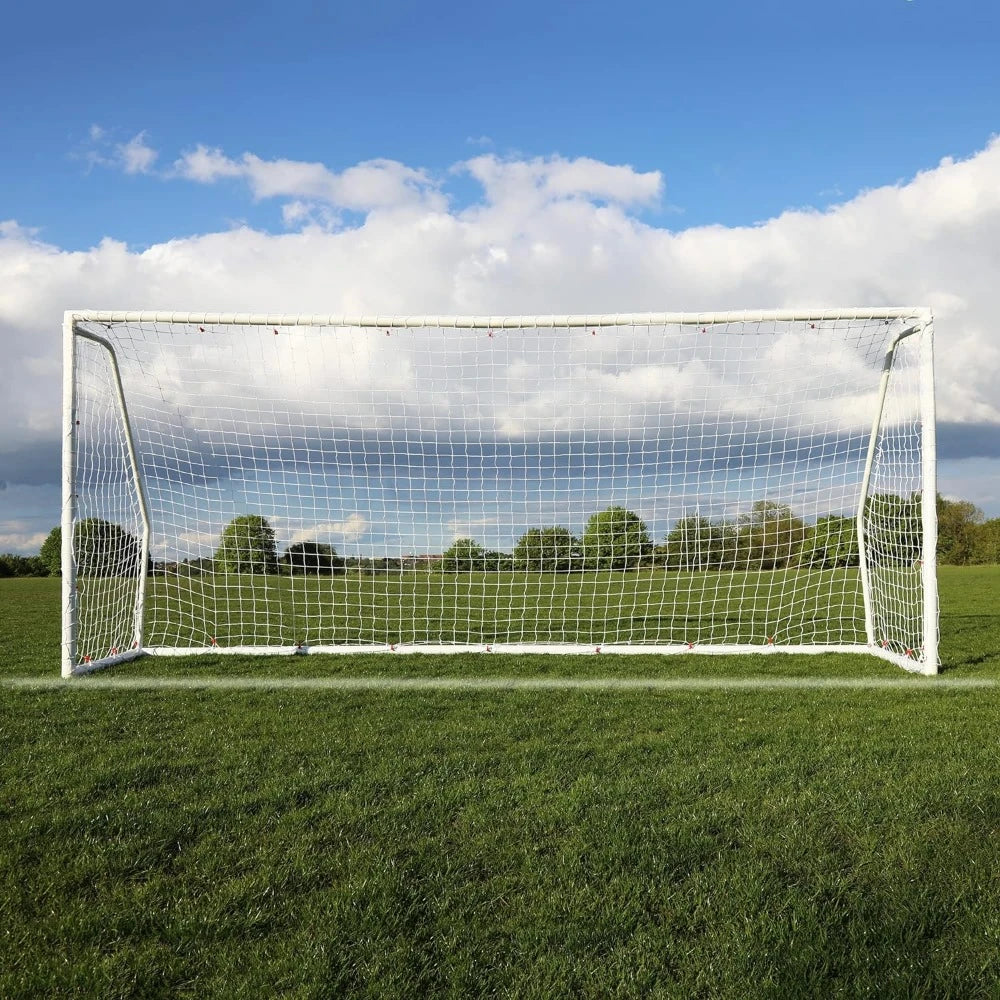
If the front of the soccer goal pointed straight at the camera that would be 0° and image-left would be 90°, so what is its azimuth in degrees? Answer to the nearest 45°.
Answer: approximately 0°

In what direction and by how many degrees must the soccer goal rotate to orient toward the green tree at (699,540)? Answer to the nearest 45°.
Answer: approximately 135° to its left

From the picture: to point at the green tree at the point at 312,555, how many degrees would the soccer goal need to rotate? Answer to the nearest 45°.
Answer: approximately 135° to its right

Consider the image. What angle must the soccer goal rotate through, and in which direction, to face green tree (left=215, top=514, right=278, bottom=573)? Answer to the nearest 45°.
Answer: approximately 135° to its right

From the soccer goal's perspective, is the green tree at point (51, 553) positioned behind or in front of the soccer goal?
behind

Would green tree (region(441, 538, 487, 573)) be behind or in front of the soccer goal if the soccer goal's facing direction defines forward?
behind
